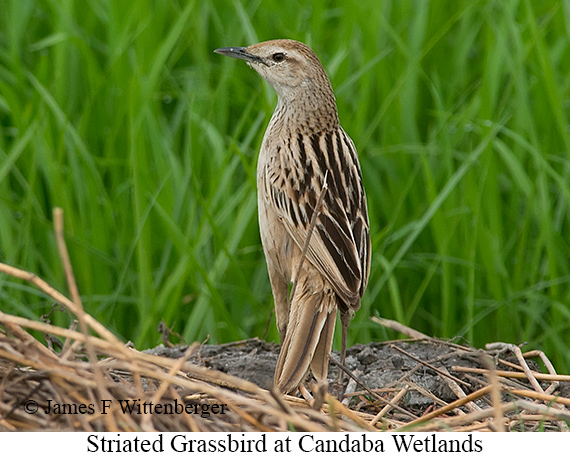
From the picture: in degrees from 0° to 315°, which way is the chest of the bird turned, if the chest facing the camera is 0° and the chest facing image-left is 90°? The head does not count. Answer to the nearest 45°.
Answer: approximately 135°
